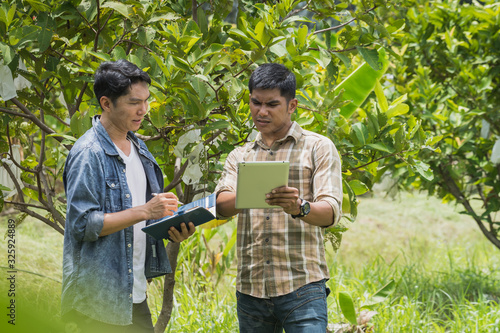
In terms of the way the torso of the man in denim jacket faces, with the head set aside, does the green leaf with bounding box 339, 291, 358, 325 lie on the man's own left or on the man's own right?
on the man's own left

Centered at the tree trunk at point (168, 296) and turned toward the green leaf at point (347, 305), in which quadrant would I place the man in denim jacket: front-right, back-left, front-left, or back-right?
back-right

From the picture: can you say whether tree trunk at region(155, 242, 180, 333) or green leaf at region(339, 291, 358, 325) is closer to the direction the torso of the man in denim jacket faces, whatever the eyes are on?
the green leaf

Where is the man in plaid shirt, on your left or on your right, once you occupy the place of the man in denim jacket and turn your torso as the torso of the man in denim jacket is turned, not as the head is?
on your left

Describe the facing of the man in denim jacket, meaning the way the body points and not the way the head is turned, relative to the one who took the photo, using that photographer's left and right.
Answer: facing the viewer and to the right of the viewer

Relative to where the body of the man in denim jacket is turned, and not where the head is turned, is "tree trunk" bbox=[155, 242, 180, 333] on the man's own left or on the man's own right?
on the man's own left
